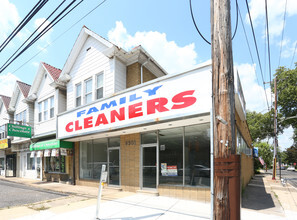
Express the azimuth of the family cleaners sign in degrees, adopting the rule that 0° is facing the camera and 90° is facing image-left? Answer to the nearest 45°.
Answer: approximately 45°

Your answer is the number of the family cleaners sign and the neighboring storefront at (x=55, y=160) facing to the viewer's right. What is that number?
0

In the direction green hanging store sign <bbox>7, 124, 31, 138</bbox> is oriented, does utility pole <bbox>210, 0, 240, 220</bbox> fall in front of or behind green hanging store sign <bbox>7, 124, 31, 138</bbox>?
in front

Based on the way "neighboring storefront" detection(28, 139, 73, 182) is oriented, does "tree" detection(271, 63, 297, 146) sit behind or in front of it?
behind

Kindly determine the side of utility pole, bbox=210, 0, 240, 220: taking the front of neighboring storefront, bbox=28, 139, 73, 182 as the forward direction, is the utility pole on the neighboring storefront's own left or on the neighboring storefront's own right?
on the neighboring storefront's own left

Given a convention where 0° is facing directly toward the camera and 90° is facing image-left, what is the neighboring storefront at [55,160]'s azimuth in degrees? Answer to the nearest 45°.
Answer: approximately 45°

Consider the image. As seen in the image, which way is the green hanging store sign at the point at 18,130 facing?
toward the camera

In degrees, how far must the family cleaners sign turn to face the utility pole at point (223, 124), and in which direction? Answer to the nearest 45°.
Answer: approximately 45° to its left

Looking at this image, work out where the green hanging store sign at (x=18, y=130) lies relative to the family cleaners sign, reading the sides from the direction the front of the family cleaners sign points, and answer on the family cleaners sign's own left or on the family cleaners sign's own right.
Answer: on the family cleaners sign's own right

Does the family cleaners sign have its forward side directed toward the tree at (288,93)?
no

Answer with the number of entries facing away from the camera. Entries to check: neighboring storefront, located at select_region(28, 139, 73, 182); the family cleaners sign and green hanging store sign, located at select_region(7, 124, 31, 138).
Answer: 0

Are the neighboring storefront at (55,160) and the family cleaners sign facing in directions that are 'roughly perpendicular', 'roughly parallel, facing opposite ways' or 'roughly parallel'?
roughly parallel
